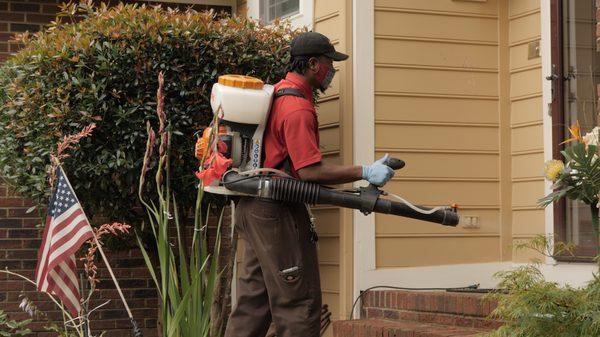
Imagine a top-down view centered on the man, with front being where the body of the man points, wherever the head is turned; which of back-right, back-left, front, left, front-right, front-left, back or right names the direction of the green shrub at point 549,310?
front-right

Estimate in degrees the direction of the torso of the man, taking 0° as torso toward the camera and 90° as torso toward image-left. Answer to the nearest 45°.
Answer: approximately 270°

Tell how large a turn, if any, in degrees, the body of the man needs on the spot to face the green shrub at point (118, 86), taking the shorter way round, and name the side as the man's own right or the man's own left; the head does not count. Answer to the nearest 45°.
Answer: approximately 135° to the man's own left

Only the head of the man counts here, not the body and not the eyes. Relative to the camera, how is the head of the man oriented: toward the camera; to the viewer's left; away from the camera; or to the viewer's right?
to the viewer's right

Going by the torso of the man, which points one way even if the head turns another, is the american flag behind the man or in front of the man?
behind
